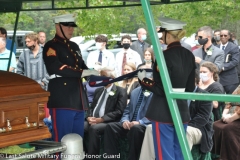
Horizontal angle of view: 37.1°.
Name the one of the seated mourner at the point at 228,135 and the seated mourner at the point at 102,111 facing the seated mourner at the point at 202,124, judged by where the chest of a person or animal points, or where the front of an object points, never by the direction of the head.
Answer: the seated mourner at the point at 228,135

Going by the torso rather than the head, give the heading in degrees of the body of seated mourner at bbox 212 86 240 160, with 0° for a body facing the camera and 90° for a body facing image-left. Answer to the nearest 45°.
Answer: approximately 45°

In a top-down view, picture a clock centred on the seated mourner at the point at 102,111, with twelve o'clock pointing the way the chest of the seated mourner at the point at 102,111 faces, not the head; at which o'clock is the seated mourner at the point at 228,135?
the seated mourner at the point at 228,135 is roughly at 8 o'clock from the seated mourner at the point at 102,111.

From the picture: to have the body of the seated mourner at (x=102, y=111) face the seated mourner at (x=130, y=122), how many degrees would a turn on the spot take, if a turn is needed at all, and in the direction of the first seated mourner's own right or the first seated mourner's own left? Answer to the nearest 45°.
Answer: approximately 90° to the first seated mourner's own left

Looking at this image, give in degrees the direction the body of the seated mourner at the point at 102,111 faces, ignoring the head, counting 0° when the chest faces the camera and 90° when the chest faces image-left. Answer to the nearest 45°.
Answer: approximately 45°

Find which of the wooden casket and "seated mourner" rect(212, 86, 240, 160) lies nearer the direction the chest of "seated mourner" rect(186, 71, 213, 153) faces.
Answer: the wooden casket

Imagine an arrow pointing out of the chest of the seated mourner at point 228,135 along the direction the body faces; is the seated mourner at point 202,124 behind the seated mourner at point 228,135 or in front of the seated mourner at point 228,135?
in front

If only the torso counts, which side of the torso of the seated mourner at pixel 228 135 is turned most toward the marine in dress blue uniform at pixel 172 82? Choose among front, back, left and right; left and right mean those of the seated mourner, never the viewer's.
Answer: front

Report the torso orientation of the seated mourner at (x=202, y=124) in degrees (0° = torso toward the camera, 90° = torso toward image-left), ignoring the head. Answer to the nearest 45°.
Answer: approximately 45°

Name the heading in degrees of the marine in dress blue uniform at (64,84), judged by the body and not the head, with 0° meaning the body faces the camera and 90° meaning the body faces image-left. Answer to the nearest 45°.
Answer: approximately 315°

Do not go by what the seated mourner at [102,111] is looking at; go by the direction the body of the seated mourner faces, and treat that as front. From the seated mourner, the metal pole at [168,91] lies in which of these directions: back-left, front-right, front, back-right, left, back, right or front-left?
front-left

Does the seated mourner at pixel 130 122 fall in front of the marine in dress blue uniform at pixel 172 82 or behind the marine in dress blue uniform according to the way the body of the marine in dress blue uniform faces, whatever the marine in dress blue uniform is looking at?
in front
